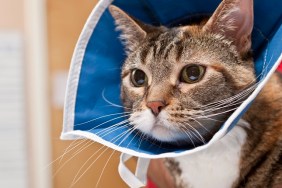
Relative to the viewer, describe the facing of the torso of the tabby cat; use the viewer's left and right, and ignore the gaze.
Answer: facing the viewer and to the left of the viewer
